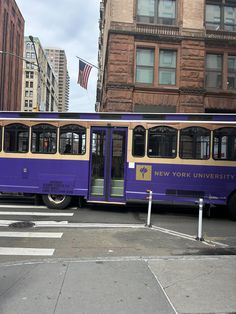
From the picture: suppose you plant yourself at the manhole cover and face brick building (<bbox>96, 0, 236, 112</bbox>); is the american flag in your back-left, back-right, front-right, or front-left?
front-left

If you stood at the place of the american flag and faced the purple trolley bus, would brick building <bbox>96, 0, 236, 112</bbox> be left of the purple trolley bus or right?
left

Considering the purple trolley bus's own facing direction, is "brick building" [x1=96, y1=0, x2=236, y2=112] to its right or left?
on its left

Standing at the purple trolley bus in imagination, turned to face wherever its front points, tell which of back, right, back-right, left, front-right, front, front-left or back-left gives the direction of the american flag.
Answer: left

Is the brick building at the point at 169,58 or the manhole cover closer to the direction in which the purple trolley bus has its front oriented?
the brick building

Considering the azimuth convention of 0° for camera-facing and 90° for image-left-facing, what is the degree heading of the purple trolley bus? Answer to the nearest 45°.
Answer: approximately 270°
